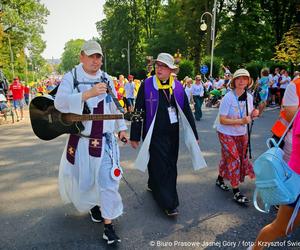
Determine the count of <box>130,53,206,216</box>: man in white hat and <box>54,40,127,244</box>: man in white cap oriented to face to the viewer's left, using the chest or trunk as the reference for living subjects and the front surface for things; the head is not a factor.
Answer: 0

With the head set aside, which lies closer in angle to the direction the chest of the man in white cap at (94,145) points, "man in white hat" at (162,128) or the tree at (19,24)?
the man in white hat

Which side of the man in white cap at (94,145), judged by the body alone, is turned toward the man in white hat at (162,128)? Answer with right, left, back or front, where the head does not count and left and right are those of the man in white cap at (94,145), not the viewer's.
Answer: left

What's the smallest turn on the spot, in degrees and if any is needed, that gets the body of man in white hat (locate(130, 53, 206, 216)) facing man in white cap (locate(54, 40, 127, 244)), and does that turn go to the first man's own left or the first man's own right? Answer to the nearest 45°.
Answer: approximately 45° to the first man's own right

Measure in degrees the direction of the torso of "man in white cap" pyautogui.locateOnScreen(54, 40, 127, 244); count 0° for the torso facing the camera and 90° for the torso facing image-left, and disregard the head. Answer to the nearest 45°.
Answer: approximately 315°

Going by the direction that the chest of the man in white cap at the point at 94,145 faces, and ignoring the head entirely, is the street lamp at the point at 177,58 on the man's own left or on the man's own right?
on the man's own left

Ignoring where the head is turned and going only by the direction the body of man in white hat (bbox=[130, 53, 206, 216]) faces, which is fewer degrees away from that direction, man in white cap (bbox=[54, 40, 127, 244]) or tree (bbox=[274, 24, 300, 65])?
the man in white cap

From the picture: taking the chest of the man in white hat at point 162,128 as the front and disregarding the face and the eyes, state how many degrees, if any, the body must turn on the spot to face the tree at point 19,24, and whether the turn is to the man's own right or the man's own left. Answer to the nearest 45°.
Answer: approximately 135° to the man's own right

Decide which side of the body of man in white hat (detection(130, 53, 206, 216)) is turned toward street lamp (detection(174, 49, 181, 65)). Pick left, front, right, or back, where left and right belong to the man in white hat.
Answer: back

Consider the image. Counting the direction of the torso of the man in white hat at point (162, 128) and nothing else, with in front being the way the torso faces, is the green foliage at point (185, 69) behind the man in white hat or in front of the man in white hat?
behind
